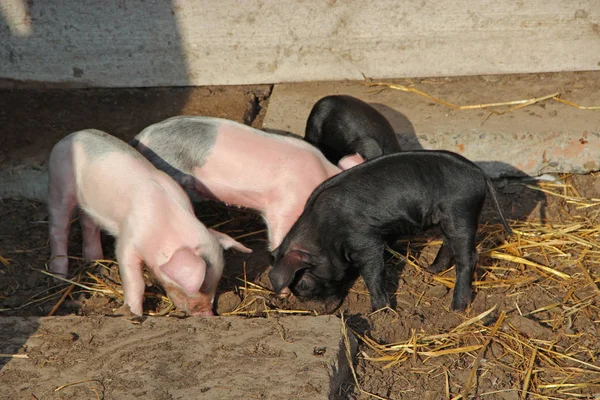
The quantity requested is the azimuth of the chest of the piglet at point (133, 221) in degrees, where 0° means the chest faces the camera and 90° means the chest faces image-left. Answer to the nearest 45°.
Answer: approximately 315°

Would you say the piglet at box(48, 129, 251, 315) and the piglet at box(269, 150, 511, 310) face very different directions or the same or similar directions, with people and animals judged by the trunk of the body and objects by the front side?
very different directions

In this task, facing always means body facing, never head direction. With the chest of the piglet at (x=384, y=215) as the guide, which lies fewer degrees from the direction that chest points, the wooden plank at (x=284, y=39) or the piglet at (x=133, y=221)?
the piglet

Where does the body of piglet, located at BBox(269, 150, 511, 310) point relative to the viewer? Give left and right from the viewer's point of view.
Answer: facing to the left of the viewer

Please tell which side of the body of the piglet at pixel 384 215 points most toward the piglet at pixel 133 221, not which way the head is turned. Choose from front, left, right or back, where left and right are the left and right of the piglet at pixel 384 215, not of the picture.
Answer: front

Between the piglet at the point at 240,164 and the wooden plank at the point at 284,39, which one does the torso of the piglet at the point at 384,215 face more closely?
the piglet

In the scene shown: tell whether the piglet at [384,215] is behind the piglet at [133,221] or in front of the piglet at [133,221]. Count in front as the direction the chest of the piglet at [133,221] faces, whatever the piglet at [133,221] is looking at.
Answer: in front

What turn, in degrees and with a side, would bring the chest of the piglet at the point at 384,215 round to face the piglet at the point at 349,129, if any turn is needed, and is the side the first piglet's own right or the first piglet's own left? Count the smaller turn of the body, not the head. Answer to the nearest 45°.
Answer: approximately 90° to the first piglet's own right

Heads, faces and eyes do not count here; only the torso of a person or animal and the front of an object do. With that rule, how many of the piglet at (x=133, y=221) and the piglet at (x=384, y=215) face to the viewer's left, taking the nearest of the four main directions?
1

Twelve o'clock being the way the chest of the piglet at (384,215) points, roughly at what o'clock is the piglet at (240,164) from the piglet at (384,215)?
the piglet at (240,164) is roughly at 1 o'clock from the piglet at (384,215).

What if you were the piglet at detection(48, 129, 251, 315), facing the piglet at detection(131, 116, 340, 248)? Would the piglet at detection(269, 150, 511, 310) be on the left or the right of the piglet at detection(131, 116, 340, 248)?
right
